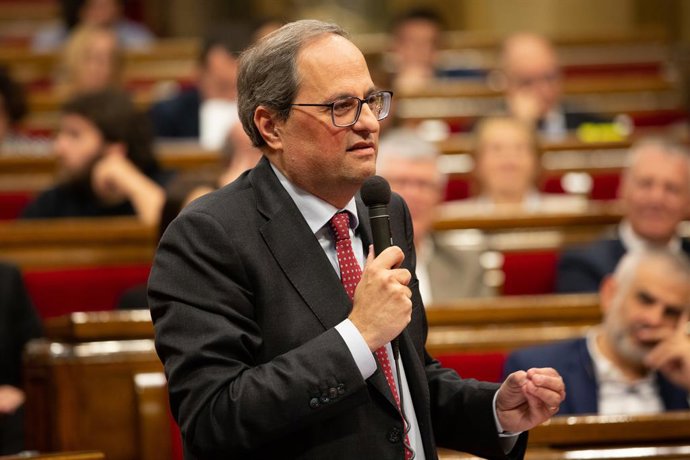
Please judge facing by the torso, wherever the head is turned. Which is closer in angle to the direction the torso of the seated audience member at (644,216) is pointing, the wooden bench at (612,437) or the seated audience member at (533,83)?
the wooden bench

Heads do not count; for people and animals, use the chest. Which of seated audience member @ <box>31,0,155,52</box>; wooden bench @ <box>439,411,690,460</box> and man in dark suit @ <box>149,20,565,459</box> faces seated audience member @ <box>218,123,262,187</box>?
seated audience member @ <box>31,0,155,52</box>

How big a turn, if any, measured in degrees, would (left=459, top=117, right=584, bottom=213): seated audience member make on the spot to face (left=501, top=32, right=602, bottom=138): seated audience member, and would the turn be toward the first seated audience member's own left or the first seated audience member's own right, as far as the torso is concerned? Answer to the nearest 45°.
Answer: approximately 180°

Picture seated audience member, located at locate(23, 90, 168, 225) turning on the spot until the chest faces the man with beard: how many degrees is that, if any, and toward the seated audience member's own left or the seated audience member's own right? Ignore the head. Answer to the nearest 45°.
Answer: approximately 90° to the seated audience member's own left

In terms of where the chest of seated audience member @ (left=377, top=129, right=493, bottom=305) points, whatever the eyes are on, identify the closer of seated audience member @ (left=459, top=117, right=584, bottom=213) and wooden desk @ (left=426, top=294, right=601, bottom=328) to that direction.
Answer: the wooden desk

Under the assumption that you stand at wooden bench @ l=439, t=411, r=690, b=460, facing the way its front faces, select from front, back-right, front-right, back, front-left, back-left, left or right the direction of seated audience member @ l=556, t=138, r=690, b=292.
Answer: back
